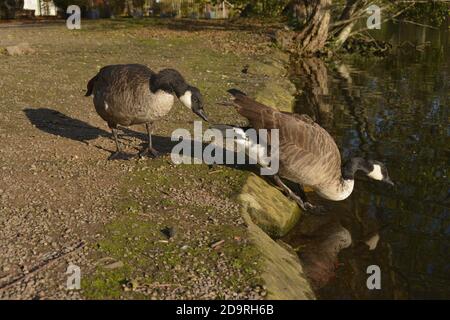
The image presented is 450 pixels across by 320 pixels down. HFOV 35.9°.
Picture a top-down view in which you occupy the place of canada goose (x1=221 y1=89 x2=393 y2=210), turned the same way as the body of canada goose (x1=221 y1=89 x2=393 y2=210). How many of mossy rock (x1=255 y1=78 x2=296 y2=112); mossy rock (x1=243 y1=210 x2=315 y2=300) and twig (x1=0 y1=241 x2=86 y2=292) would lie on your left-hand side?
1

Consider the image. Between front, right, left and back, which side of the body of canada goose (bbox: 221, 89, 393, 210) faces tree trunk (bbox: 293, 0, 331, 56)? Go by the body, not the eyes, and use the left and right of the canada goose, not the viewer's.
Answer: left

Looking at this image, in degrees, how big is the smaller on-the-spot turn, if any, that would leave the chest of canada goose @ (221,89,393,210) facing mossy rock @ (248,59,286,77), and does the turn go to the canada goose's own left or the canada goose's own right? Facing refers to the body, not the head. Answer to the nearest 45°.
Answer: approximately 90° to the canada goose's own left

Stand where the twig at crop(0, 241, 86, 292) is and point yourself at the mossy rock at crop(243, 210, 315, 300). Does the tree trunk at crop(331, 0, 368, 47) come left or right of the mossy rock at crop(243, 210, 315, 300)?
left

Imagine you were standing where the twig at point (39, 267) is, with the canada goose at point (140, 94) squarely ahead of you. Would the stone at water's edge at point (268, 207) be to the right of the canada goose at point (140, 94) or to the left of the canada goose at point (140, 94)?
right

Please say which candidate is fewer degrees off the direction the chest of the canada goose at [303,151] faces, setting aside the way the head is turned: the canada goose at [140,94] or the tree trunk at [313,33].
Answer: the tree trunk

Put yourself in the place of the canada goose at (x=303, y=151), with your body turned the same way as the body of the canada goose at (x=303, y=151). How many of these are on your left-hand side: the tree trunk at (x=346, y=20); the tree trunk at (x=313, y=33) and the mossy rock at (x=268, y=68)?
3

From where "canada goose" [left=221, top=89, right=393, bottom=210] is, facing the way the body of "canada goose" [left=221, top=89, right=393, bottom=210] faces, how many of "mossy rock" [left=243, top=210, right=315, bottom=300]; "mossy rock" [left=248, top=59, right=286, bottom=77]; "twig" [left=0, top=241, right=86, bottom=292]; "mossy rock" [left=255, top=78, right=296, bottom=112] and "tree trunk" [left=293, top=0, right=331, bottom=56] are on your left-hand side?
3

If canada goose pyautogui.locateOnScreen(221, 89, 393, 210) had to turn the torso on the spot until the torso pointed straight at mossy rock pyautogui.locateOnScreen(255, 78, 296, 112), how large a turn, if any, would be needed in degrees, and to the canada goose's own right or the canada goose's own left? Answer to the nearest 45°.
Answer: approximately 90° to the canada goose's own left

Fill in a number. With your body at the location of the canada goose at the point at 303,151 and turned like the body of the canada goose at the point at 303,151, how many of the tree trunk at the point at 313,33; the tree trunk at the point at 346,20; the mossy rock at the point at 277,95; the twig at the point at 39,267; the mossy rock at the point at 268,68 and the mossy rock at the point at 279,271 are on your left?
4

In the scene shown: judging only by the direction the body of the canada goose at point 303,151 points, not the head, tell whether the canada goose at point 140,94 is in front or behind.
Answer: behind

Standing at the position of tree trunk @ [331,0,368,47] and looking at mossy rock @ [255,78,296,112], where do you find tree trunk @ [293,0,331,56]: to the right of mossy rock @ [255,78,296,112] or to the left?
right

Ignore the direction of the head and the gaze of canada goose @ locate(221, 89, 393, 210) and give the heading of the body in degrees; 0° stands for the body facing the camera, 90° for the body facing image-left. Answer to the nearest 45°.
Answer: approximately 270°

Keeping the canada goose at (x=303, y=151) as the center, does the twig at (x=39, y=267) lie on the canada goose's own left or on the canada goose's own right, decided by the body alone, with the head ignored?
on the canada goose's own right

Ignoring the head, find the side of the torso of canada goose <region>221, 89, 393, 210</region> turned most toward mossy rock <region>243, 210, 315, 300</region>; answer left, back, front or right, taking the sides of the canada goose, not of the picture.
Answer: right
